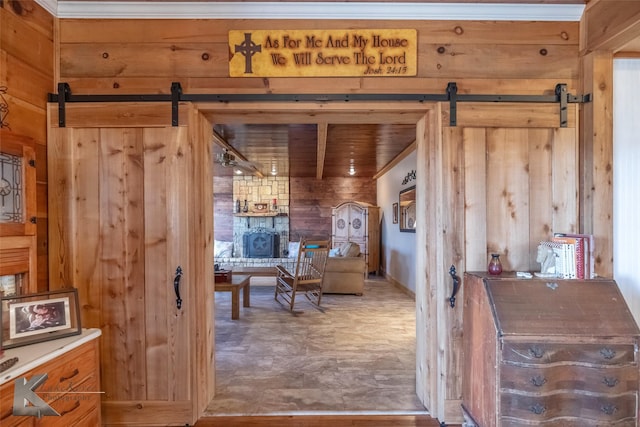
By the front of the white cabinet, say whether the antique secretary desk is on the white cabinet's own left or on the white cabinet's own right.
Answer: on the white cabinet's own left

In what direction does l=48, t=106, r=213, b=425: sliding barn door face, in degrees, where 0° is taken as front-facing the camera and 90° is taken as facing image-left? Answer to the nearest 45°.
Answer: approximately 0°

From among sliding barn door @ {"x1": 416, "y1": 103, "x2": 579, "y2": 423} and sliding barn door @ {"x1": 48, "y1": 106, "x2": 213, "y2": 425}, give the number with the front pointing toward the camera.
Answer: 2

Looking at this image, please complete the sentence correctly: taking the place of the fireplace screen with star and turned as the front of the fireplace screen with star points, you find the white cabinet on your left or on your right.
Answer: on your left

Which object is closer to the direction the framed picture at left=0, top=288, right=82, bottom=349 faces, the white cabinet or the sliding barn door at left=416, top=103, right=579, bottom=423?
the sliding barn door

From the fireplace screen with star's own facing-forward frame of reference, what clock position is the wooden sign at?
The wooden sign is roughly at 12 o'clock from the fireplace screen with star.
